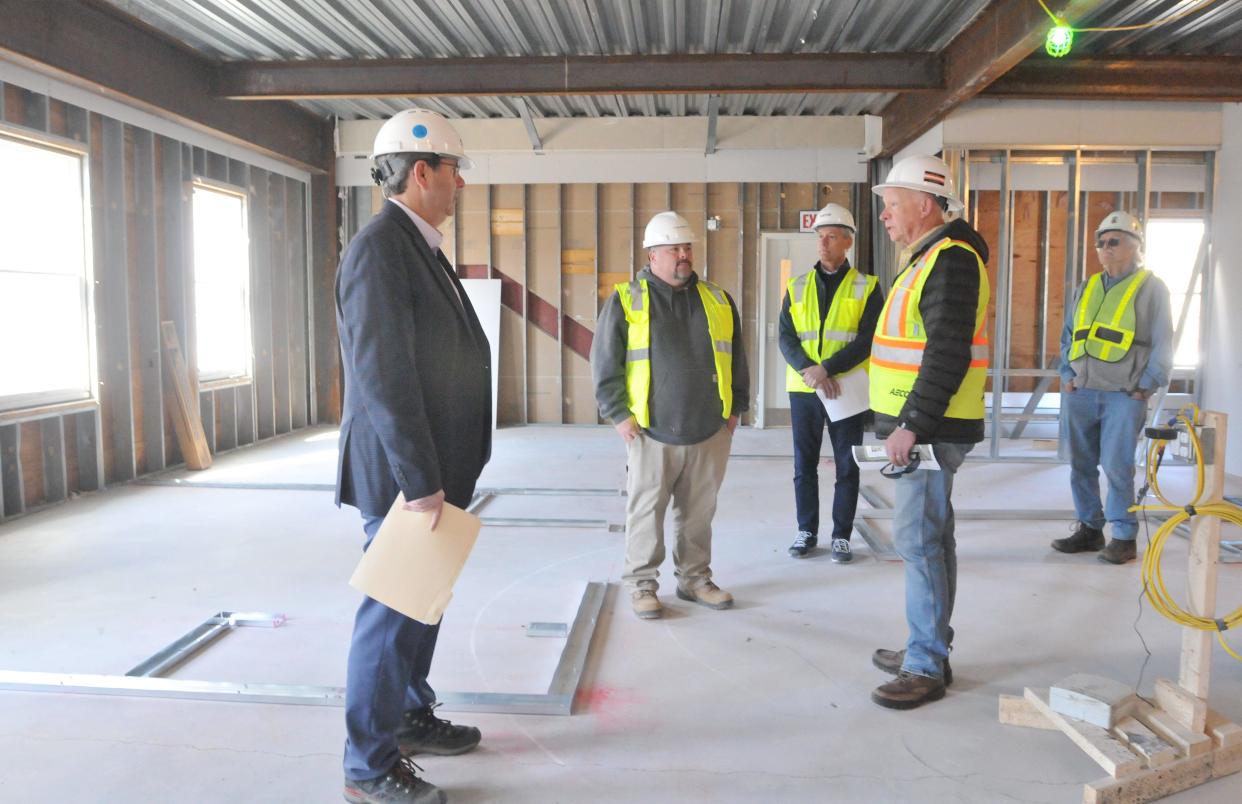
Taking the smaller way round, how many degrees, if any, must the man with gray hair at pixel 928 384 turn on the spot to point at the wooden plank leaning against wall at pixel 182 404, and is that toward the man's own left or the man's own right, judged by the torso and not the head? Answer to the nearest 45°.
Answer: approximately 45° to the man's own right

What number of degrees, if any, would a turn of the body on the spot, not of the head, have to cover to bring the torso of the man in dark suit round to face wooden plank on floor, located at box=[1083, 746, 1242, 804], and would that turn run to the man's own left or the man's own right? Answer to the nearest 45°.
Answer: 0° — they already face it

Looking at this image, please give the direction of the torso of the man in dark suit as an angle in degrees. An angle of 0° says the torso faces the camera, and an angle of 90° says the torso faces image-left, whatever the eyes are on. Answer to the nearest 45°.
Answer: approximately 270°

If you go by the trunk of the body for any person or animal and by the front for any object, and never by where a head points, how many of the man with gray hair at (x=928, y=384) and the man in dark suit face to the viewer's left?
1

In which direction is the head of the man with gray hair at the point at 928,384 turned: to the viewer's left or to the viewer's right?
to the viewer's left

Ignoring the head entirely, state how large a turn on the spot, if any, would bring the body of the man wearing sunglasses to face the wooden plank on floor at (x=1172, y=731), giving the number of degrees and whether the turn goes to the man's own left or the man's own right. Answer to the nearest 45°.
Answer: approximately 45° to the man's own left

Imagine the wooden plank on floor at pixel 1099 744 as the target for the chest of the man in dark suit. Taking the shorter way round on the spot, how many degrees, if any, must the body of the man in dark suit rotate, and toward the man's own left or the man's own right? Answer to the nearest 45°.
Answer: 0° — they already face it

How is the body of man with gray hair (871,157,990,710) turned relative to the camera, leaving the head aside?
to the viewer's left

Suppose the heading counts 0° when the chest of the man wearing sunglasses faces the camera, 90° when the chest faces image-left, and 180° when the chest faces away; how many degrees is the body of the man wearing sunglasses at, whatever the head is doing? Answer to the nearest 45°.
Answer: approximately 45°

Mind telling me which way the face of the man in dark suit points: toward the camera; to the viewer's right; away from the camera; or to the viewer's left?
to the viewer's right
